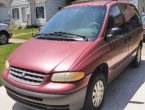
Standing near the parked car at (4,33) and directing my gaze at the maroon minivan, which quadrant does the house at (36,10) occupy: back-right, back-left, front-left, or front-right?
back-left

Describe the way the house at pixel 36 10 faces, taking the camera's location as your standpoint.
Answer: facing the viewer and to the left of the viewer

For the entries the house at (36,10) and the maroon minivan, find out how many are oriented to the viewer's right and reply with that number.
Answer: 0

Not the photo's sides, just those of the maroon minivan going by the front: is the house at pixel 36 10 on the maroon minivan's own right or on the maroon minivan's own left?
on the maroon minivan's own right

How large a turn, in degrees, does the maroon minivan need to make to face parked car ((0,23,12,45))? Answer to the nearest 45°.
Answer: approximately 135° to its right

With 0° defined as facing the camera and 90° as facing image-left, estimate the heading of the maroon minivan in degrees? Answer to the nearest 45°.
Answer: approximately 45°

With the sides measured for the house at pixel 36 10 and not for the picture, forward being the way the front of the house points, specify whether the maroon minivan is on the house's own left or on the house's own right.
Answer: on the house's own left

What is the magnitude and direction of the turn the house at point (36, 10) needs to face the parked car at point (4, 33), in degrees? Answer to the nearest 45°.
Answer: approximately 45° to its left
